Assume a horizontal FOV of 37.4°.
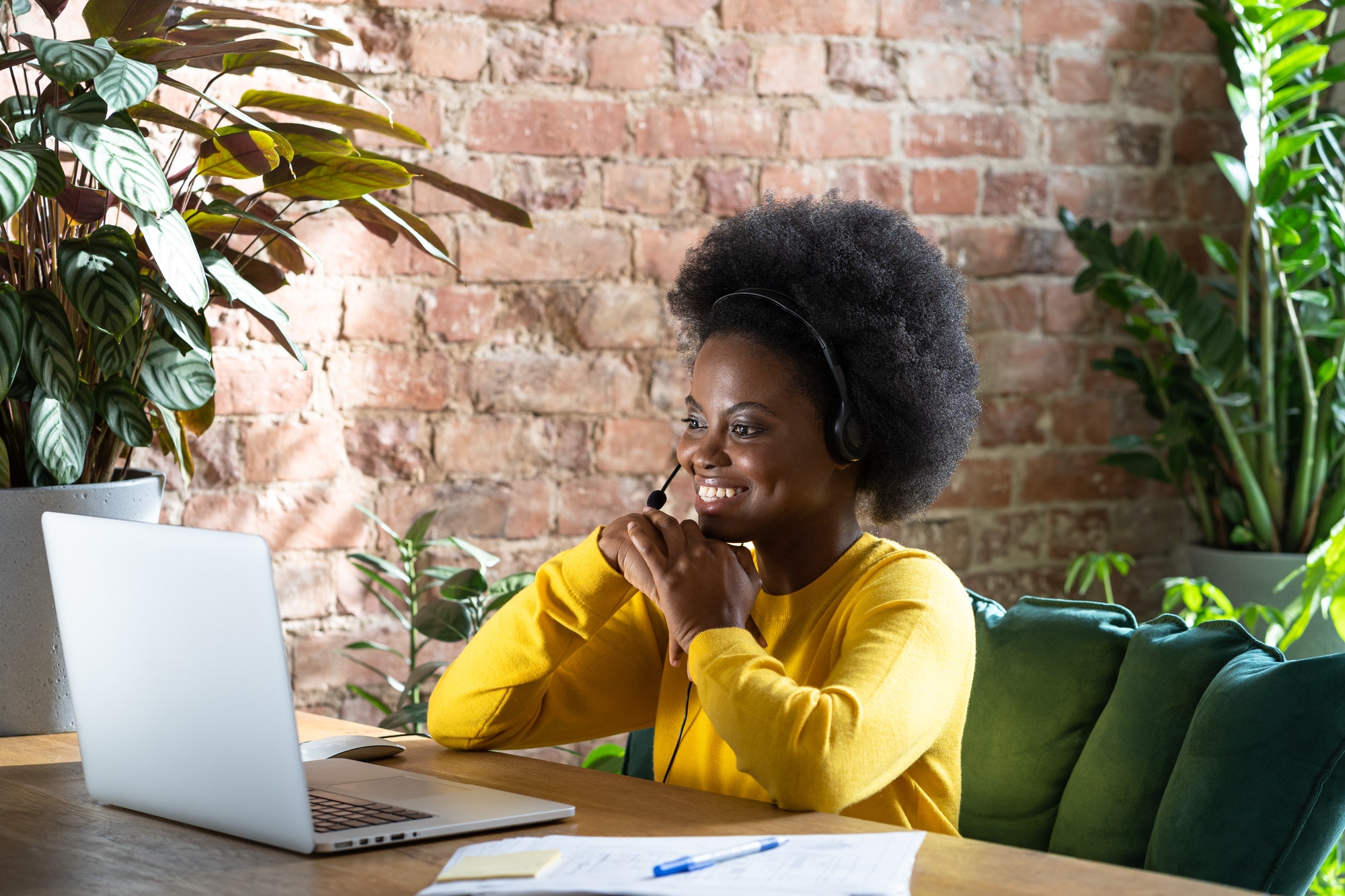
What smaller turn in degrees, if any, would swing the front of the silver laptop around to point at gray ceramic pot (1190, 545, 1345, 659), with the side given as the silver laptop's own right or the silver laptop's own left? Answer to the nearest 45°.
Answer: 0° — it already faces it

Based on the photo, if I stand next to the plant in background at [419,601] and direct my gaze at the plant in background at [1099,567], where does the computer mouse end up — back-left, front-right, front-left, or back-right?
back-right

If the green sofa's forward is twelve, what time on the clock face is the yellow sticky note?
The yellow sticky note is roughly at 12 o'clock from the green sofa.

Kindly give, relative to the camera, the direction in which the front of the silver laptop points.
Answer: facing away from the viewer and to the right of the viewer

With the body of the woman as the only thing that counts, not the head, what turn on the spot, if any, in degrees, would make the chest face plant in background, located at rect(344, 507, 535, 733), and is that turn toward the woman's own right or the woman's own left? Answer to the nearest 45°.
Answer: approximately 90° to the woman's own right

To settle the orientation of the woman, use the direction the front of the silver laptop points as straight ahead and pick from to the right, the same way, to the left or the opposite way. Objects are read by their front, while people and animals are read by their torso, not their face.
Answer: the opposite way

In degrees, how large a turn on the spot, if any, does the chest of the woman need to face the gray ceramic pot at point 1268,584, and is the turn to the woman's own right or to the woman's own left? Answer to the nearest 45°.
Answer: approximately 180°

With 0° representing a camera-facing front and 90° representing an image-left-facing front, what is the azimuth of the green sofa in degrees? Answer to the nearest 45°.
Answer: approximately 45°
